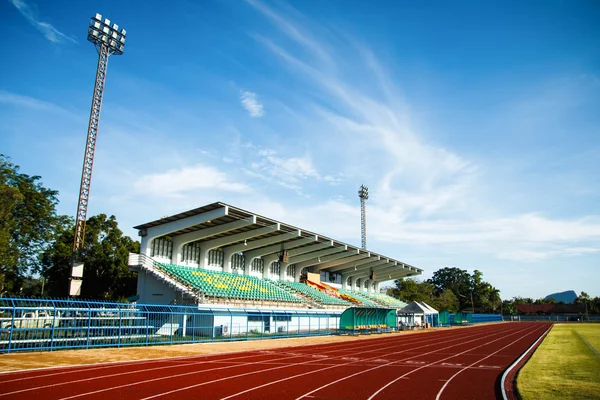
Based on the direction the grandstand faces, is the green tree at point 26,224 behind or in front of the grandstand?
behind

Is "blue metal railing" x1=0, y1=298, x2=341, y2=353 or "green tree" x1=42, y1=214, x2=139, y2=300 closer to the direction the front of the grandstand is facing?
the blue metal railing

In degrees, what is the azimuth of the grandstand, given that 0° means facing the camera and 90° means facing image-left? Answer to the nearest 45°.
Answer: approximately 315°
